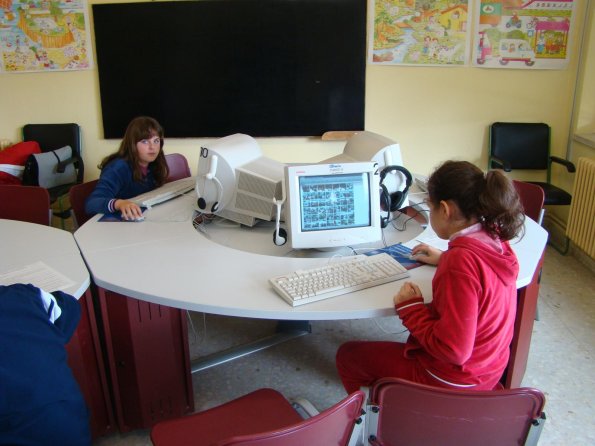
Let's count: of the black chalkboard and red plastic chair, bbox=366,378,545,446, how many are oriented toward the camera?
1

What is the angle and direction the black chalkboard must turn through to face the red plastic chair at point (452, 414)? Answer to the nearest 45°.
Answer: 0° — it already faces it

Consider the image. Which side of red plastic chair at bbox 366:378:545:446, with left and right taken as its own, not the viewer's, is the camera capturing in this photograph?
back

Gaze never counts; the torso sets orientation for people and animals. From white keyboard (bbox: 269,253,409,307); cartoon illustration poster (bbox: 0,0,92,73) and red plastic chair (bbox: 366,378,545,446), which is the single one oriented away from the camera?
the red plastic chair

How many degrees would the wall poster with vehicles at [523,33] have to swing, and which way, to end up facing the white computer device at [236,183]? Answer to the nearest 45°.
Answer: approximately 45° to its right

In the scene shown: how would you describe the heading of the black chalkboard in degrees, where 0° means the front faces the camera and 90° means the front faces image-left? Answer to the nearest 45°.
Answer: approximately 0°

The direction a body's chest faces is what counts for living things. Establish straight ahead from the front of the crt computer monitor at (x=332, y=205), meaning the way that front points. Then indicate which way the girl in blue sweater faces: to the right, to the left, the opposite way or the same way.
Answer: to the left

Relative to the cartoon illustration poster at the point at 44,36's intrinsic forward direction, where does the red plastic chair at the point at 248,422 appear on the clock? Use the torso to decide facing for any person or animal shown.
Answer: The red plastic chair is roughly at 12 o'clock from the cartoon illustration poster.

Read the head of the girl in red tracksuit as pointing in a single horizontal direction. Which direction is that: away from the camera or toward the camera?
away from the camera

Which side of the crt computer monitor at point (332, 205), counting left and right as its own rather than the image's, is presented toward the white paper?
right
